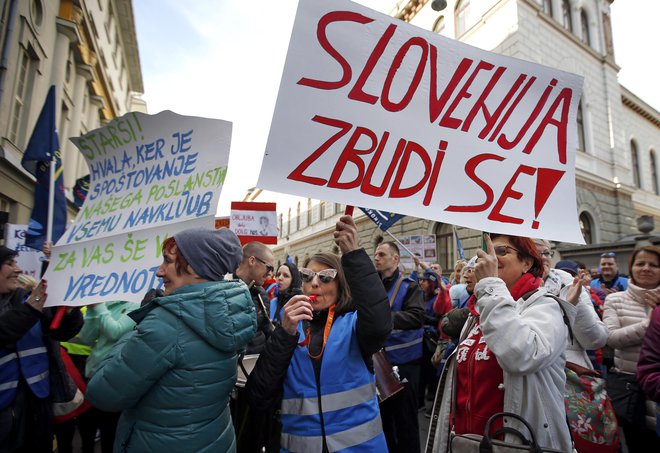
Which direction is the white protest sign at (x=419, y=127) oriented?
toward the camera

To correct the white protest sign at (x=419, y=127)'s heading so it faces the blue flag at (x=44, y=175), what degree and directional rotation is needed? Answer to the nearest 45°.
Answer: approximately 90° to its right

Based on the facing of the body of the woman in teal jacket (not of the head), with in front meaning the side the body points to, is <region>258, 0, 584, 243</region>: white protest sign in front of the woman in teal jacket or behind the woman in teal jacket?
behind

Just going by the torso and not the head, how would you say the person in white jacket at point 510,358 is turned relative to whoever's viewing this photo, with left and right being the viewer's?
facing the viewer and to the left of the viewer

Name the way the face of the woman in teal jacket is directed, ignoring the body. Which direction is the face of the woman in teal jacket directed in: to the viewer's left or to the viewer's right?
to the viewer's left

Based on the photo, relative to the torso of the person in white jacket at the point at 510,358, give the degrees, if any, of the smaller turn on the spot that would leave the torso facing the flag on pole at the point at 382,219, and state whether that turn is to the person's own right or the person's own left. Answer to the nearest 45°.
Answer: approximately 90° to the person's own right

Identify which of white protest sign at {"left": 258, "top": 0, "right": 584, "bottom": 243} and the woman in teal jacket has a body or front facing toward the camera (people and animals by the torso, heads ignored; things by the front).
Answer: the white protest sign

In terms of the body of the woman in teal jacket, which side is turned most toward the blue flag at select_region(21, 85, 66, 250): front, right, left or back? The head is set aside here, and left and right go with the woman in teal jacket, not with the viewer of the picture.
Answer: front

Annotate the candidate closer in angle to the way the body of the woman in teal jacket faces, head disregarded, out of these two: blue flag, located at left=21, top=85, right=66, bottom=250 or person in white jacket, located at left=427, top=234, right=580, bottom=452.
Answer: the blue flag
